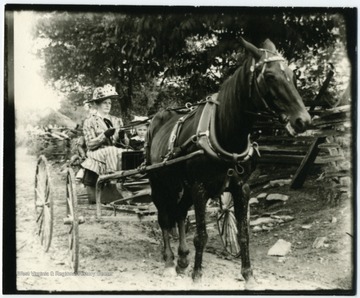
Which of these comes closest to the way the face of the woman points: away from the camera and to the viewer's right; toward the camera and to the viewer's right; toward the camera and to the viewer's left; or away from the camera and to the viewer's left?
toward the camera and to the viewer's right

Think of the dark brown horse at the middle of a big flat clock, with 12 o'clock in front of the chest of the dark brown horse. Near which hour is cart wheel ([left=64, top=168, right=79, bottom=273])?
The cart wheel is roughly at 5 o'clock from the dark brown horse.

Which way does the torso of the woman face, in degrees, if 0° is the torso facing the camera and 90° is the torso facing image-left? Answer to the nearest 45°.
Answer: approximately 315°

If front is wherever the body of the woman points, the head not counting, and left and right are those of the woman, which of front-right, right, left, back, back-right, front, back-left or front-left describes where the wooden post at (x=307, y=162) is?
front-left

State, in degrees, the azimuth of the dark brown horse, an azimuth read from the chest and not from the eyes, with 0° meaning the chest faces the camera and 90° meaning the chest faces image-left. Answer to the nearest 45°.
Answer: approximately 315°

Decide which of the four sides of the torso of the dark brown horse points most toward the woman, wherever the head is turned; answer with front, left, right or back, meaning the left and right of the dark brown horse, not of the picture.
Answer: back
